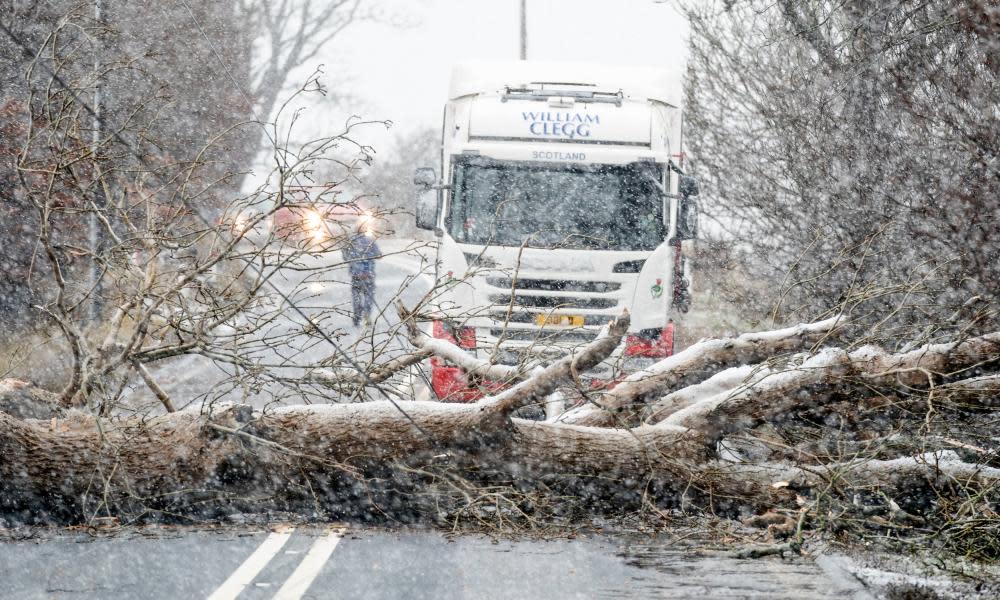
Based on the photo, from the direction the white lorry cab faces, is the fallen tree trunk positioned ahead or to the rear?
ahead

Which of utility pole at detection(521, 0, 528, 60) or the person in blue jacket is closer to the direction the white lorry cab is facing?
the person in blue jacket

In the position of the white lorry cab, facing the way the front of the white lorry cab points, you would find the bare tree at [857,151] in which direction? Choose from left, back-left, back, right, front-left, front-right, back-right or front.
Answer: left

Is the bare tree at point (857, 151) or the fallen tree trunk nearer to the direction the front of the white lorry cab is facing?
the fallen tree trunk

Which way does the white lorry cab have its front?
toward the camera

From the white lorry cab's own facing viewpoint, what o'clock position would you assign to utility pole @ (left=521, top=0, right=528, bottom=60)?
The utility pole is roughly at 6 o'clock from the white lorry cab.
